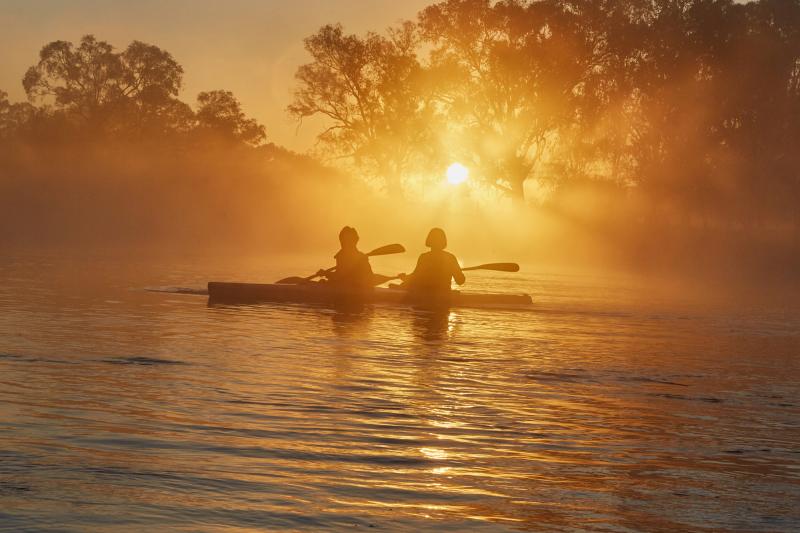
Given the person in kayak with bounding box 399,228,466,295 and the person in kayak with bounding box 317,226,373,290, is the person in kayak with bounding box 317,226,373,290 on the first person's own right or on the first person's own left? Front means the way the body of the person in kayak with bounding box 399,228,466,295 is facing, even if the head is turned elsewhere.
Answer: on the first person's own left
